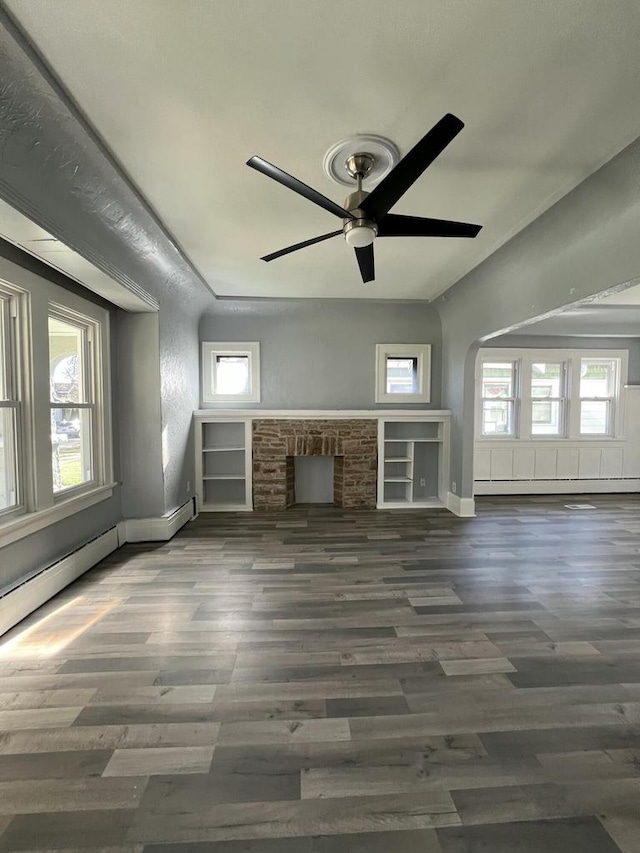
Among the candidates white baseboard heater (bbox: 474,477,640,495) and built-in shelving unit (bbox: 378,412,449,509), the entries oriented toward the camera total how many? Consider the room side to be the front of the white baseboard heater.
2

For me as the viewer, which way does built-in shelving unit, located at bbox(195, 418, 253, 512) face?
facing the viewer

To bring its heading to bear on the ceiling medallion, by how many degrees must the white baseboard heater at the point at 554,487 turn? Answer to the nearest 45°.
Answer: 0° — it already faces it

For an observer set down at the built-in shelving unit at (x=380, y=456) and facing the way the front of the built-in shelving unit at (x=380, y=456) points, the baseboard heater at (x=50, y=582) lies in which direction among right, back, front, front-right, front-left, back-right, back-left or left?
front-right

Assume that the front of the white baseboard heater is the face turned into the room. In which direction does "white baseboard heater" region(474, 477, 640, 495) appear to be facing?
toward the camera

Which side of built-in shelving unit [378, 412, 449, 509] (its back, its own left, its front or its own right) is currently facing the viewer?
front

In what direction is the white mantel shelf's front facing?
toward the camera

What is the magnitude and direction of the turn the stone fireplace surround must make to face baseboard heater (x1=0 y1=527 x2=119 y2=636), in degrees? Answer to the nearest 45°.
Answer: approximately 45° to its right

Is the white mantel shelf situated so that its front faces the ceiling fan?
yes
